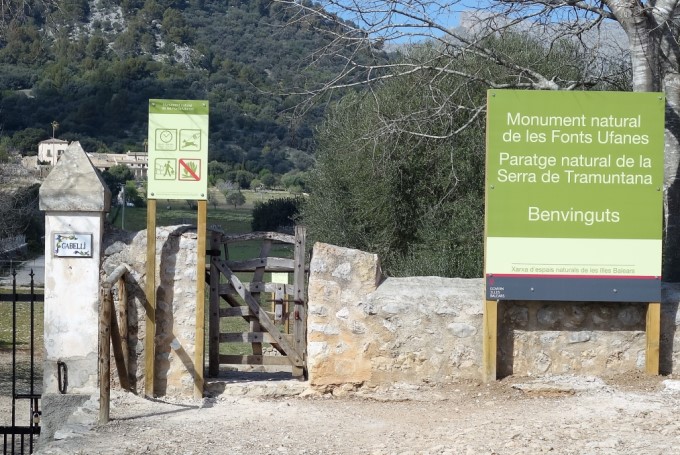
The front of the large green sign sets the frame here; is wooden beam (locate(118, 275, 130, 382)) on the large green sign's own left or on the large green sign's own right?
on the large green sign's own right

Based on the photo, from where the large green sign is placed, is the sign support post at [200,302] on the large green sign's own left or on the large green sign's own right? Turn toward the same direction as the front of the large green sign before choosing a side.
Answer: on the large green sign's own right

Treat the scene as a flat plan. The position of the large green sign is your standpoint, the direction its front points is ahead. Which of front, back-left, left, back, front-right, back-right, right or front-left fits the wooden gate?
right

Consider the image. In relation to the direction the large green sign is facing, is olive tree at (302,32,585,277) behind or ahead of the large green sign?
behind

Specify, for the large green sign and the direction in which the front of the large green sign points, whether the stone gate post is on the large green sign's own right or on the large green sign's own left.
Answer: on the large green sign's own right

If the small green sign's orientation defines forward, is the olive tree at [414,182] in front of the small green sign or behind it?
behind

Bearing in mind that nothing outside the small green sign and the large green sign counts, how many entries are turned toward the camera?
2

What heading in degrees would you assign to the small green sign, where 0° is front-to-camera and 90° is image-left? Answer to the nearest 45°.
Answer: approximately 0°
